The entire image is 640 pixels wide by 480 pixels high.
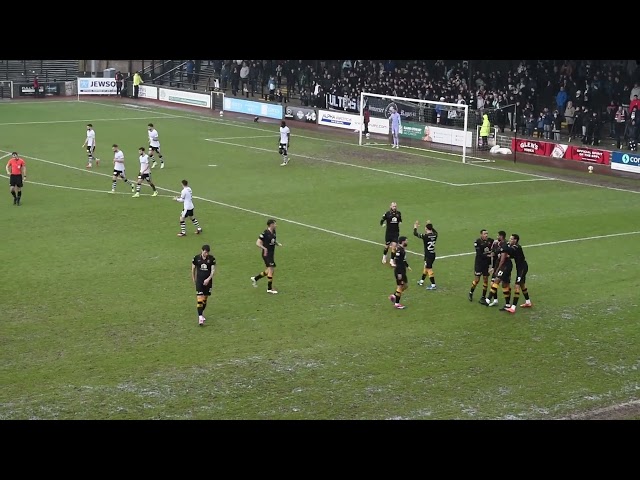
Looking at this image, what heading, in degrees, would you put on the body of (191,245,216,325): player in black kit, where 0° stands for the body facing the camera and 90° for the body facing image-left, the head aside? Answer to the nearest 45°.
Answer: approximately 0°

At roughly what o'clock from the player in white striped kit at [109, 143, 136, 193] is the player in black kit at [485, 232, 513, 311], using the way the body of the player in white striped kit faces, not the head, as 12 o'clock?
The player in black kit is roughly at 8 o'clock from the player in white striped kit.

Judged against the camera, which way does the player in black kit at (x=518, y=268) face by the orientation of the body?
to the viewer's left

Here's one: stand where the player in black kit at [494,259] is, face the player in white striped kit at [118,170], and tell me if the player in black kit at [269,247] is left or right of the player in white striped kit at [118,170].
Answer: left

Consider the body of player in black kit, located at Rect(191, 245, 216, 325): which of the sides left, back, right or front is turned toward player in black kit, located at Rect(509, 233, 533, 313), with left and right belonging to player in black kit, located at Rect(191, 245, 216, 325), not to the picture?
left

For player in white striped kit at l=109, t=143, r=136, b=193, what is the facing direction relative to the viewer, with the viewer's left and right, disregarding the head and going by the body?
facing to the left of the viewer
